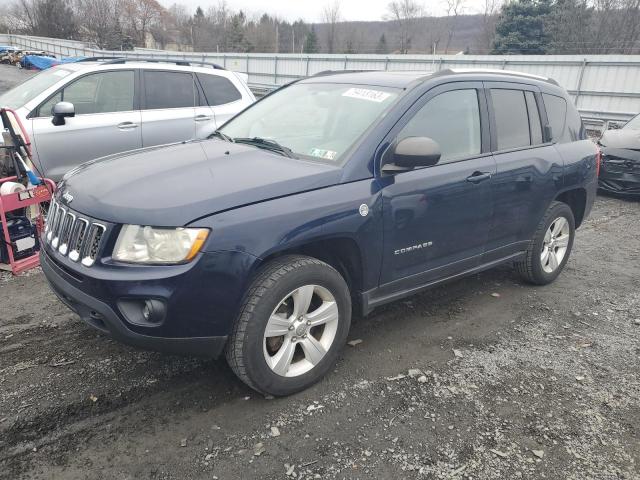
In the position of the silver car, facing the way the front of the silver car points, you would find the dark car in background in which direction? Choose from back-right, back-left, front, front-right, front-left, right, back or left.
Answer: back-left

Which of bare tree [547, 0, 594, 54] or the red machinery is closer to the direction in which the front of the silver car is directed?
the red machinery

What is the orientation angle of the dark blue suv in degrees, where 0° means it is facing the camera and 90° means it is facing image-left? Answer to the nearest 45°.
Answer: approximately 45°

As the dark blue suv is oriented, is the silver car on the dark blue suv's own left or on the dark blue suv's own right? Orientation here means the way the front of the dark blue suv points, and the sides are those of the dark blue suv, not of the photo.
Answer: on the dark blue suv's own right

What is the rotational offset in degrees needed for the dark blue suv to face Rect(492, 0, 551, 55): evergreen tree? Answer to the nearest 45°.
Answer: approximately 135° to its right

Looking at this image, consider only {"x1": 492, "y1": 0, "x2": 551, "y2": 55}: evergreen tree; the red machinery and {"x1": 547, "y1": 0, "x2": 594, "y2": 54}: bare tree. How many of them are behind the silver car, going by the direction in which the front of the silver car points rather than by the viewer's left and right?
2

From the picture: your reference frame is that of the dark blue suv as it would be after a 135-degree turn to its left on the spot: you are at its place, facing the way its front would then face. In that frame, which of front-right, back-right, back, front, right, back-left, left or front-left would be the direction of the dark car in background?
front-left

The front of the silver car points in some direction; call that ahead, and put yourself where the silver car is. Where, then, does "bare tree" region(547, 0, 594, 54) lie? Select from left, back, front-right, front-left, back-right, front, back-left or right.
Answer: back

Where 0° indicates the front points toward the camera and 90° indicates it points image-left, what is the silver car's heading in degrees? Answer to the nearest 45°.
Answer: approximately 45°

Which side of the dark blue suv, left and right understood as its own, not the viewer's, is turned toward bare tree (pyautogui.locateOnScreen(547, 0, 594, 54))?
back

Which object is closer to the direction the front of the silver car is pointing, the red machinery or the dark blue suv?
the red machinery

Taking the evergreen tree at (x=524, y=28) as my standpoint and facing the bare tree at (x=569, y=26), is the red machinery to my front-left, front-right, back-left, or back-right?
back-right

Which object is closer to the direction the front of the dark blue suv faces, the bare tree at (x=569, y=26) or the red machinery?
the red machinery

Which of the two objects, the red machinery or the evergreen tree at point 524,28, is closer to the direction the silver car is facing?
the red machinery
